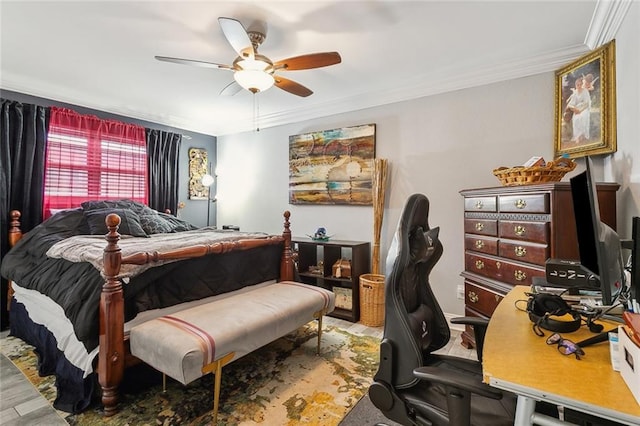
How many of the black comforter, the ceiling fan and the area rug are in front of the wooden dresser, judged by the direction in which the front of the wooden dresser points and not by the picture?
3

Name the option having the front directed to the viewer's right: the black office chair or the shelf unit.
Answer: the black office chair

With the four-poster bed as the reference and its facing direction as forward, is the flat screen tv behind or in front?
in front

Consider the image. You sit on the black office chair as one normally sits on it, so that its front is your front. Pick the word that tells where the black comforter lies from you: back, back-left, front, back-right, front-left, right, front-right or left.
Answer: back

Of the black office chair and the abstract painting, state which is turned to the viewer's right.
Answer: the black office chair

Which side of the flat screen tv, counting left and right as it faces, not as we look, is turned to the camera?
left

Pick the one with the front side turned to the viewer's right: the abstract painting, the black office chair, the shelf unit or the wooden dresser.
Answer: the black office chair

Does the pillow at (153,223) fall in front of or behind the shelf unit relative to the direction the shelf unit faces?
in front

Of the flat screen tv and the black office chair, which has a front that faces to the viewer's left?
the flat screen tv

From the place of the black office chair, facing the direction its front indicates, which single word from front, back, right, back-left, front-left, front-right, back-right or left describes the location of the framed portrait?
front-left

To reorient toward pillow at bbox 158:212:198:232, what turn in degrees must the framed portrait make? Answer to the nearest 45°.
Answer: approximately 45° to its right

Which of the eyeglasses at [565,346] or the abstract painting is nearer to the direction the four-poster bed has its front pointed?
the eyeglasses

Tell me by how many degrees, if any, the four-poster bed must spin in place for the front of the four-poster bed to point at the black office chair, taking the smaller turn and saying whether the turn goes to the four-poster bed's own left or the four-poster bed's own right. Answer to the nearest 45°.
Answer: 0° — it already faces it

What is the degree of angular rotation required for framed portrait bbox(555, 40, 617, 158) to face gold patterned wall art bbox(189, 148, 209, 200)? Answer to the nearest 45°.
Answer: approximately 45° to its right

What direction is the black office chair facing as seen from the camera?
to the viewer's right
